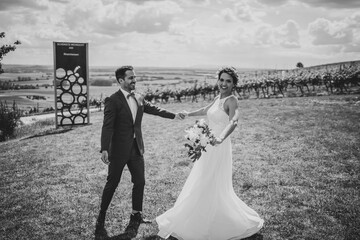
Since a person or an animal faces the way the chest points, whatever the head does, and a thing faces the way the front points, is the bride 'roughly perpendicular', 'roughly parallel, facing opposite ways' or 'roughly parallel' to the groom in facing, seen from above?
roughly perpendicular

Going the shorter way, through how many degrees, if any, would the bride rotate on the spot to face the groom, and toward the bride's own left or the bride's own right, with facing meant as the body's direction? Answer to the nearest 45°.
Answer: approximately 45° to the bride's own right

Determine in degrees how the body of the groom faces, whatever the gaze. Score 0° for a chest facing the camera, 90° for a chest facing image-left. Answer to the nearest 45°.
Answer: approximately 315°

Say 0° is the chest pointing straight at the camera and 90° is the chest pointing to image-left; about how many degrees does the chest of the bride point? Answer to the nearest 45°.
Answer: approximately 45°
